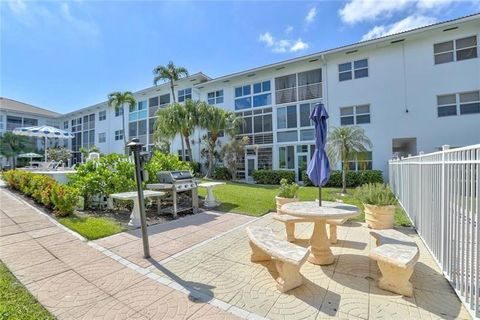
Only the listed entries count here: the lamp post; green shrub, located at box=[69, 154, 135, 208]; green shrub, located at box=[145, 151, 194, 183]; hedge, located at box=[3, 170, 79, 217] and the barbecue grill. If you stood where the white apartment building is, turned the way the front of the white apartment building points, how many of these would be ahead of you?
5

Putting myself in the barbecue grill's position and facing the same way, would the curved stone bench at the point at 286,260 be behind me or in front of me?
in front

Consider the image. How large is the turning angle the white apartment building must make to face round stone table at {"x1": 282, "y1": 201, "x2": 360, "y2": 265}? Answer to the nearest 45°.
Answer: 0° — it already faces it

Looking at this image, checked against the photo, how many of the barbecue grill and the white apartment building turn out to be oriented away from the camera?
0

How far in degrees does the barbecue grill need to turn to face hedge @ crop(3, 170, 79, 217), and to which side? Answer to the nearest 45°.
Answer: approximately 135° to its right

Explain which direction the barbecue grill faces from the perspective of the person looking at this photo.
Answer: facing the viewer and to the right of the viewer

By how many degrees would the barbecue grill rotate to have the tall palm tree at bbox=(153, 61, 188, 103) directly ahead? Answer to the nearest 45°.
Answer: approximately 135° to its left

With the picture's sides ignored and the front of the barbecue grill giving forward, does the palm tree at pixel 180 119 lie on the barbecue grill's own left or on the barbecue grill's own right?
on the barbecue grill's own left

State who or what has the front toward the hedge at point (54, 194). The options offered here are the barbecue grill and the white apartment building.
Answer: the white apartment building

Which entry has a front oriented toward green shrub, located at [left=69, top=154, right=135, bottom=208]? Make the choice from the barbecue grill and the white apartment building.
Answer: the white apartment building

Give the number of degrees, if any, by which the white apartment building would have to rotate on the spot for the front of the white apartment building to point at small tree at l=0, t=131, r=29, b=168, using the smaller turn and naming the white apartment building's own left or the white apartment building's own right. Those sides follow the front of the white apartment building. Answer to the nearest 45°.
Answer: approximately 45° to the white apartment building's own right

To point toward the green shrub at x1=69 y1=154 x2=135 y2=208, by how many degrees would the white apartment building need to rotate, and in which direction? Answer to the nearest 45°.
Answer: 0° — it already faces it

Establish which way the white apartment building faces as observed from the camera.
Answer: facing the viewer and to the left of the viewer

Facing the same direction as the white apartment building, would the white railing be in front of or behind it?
in front

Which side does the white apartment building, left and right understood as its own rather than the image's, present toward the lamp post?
front

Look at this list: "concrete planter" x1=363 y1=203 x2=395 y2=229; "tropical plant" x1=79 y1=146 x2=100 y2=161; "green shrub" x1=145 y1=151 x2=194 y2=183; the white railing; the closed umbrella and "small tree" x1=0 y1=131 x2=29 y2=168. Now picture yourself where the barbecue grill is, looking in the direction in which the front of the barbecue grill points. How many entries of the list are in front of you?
3

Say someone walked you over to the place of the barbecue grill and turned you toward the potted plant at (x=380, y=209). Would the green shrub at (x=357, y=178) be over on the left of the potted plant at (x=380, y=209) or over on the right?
left

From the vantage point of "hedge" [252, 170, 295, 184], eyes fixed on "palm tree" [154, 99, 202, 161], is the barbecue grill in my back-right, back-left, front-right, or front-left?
front-left

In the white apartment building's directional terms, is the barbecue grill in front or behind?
in front
